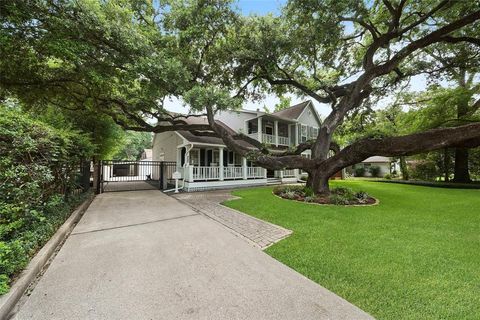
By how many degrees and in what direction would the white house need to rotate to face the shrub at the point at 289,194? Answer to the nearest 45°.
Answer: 0° — it already faces it

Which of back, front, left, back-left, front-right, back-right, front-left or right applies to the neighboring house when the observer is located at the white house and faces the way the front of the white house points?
left

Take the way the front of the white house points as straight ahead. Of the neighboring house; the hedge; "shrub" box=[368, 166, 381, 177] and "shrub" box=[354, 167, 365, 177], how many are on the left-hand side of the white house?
3

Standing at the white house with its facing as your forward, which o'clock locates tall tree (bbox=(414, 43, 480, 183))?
The tall tree is roughly at 11 o'clock from the white house.

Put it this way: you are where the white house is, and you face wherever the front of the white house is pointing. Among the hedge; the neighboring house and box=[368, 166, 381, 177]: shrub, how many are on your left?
2

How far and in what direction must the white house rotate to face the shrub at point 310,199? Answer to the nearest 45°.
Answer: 0° — it already faces it

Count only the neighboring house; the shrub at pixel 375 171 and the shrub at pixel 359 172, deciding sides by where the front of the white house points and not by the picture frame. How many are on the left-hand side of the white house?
3

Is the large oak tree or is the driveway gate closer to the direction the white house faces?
the large oak tree

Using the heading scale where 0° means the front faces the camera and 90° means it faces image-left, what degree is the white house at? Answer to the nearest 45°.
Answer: approximately 315°

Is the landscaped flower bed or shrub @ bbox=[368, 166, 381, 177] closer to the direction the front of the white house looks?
the landscaped flower bed

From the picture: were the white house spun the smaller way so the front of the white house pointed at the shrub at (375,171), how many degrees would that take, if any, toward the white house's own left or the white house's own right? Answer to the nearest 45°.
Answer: approximately 90° to the white house's own left
